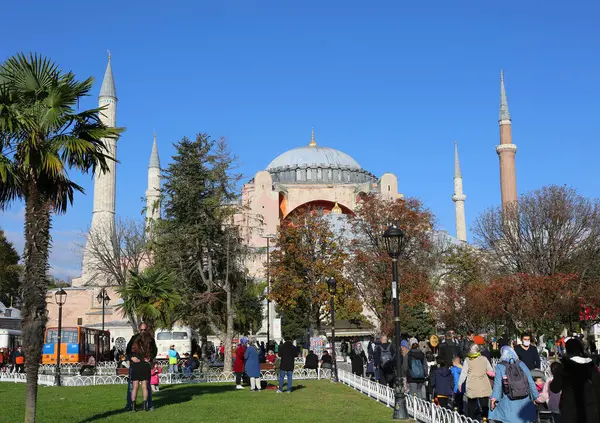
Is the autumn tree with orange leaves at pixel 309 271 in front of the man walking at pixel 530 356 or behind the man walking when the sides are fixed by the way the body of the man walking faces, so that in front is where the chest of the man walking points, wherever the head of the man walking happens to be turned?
behind

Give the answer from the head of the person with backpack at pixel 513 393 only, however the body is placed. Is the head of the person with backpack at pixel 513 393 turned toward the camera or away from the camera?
away from the camera

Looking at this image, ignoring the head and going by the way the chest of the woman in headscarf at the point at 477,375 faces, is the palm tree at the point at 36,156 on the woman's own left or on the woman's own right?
on the woman's own left

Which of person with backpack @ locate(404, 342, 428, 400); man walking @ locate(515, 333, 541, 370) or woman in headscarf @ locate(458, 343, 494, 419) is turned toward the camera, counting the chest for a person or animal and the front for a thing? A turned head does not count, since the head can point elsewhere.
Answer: the man walking

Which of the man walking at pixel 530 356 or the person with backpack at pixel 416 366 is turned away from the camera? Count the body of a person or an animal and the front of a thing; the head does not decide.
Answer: the person with backpack

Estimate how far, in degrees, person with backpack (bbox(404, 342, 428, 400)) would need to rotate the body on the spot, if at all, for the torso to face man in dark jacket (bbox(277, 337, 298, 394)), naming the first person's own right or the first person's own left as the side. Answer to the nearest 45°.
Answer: approximately 45° to the first person's own left

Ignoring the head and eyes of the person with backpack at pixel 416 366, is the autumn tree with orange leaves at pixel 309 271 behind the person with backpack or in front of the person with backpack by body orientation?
in front

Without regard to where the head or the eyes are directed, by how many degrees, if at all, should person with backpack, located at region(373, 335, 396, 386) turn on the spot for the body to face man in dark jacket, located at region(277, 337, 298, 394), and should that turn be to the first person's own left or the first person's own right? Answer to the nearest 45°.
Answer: approximately 90° to the first person's own left

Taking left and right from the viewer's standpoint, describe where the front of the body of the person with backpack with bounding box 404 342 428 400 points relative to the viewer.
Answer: facing away from the viewer

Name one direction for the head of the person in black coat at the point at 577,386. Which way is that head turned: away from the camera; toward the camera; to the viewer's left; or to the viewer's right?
away from the camera

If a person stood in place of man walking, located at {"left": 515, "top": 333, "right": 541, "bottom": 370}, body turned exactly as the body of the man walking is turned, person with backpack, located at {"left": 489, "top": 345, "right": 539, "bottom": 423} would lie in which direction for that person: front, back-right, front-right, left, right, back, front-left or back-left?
front
